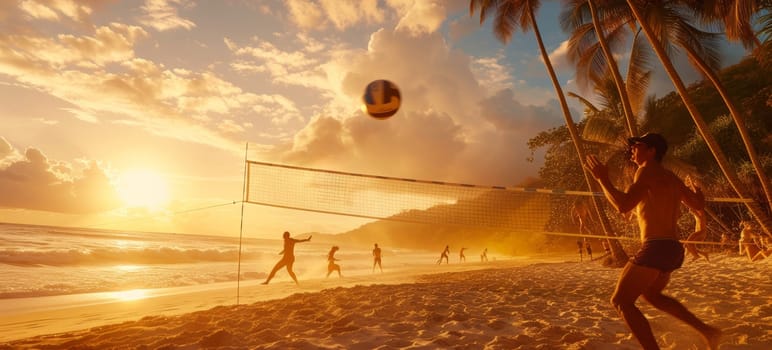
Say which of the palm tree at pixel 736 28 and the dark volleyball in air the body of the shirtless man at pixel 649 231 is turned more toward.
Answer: the dark volleyball in air

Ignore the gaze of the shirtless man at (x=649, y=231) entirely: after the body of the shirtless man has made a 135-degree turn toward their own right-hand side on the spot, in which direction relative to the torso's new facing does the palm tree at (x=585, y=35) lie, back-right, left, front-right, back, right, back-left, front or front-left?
left

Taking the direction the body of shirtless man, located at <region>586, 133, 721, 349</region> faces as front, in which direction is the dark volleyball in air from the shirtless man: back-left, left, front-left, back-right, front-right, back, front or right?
front

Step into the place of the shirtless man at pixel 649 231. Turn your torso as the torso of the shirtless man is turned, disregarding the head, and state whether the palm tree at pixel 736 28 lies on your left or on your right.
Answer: on your right

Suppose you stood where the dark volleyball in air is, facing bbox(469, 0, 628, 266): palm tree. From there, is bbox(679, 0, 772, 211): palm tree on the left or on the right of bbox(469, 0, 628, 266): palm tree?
right

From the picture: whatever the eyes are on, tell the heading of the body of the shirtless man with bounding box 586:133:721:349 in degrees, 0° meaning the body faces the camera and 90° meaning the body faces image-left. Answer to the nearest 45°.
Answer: approximately 135°

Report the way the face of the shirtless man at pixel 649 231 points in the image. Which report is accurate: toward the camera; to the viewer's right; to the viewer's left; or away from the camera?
to the viewer's left

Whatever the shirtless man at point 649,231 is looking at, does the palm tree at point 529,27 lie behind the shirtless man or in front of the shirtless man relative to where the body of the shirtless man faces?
in front
